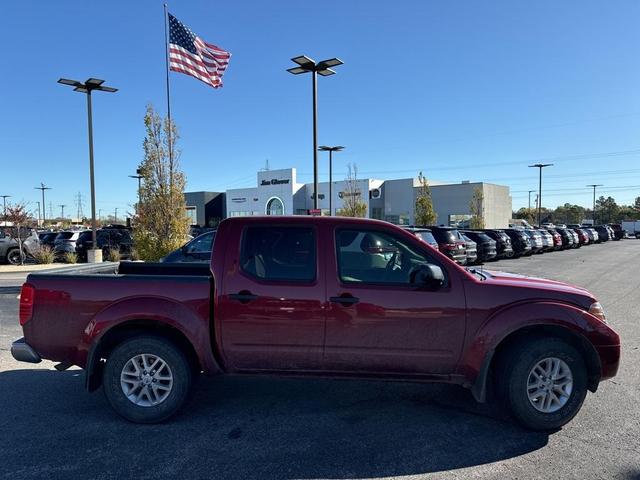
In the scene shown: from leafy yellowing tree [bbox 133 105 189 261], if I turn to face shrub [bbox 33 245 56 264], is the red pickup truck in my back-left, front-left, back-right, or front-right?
back-left

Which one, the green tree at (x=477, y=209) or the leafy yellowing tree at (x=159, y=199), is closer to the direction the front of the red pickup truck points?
the green tree

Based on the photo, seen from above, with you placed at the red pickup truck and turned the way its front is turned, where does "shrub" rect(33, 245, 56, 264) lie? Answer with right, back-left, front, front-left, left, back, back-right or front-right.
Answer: back-left

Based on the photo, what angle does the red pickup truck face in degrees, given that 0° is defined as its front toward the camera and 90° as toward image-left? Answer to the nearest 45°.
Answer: approximately 270°

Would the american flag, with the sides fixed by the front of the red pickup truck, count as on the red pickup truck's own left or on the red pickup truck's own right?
on the red pickup truck's own left

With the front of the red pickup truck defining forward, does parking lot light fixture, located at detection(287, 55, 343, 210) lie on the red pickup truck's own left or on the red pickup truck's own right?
on the red pickup truck's own left

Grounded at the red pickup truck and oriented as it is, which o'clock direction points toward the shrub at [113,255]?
The shrub is roughly at 8 o'clock from the red pickup truck.

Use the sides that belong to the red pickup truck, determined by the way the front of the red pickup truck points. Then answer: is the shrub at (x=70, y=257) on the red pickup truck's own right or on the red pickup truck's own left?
on the red pickup truck's own left

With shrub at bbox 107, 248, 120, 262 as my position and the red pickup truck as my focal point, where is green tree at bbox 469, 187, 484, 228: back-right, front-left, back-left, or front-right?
back-left

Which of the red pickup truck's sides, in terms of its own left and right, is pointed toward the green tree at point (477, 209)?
left
